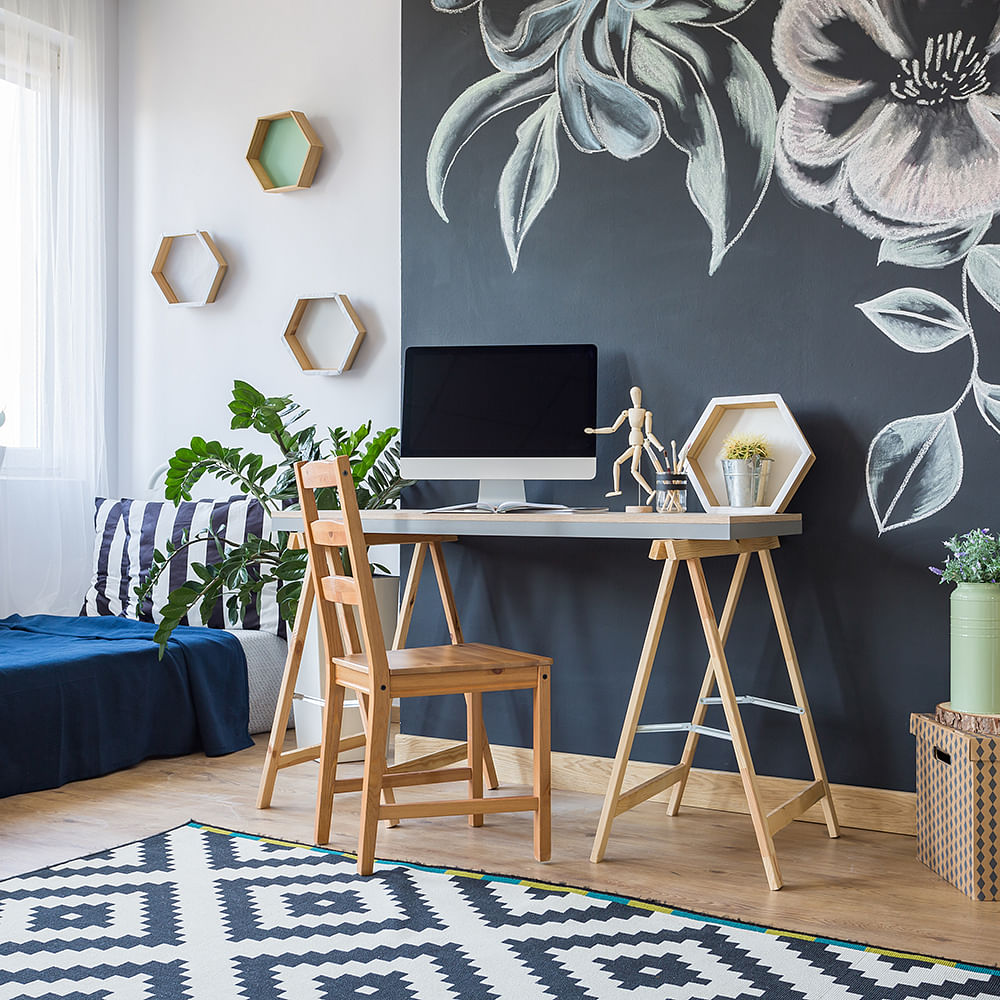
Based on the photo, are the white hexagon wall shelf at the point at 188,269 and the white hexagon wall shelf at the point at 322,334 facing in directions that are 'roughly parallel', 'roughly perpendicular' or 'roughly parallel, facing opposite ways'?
roughly parallel

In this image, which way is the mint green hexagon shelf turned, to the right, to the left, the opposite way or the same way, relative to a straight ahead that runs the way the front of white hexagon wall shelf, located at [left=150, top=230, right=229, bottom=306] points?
the same way

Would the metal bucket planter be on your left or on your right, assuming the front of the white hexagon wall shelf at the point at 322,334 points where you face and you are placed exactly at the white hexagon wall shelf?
on your left

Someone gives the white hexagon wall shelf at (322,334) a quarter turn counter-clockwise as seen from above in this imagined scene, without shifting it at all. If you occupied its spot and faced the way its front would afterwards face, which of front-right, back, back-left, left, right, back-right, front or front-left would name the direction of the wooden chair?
front-right

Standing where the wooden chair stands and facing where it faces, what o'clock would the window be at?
The window is roughly at 8 o'clock from the wooden chair.

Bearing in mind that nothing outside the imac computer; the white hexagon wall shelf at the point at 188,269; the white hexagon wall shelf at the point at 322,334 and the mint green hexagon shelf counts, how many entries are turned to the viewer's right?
0

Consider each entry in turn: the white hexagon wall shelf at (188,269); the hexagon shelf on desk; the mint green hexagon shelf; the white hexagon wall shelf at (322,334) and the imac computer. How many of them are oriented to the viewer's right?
0

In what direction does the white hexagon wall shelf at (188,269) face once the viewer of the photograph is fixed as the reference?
facing the viewer and to the left of the viewer

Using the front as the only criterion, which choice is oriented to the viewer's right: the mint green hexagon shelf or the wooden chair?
the wooden chair

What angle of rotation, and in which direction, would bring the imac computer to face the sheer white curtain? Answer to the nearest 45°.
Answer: approximately 135° to its right

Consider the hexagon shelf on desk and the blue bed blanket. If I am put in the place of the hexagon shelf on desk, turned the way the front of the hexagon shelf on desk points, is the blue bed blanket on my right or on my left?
on my right

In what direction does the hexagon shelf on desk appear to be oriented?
toward the camera

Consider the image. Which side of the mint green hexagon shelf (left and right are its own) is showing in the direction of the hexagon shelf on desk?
left
